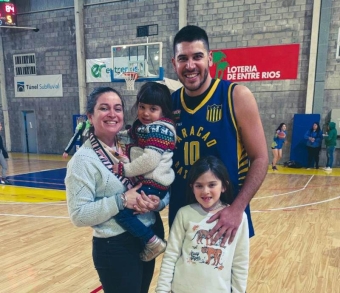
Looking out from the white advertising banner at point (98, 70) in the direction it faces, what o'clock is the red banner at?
The red banner is roughly at 10 o'clock from the white advertising banner.

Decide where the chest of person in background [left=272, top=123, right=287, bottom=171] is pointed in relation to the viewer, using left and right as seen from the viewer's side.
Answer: facing the viewer and to the right of the viewer

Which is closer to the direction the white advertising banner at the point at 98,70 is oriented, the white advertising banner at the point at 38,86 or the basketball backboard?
the basketball backboard

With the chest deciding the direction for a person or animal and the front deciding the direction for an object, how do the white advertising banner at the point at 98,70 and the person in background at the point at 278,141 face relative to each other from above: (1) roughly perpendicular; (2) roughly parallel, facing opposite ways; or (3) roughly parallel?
roughly parallel

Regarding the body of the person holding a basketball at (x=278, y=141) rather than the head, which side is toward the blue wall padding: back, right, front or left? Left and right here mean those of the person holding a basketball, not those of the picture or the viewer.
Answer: left

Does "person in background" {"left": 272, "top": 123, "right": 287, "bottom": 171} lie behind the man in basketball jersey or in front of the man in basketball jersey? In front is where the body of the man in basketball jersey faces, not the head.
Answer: behind

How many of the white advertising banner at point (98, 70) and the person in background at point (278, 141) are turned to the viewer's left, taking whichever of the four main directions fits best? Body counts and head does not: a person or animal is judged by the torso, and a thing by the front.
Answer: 0

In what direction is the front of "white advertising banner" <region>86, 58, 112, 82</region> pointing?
toward the camera

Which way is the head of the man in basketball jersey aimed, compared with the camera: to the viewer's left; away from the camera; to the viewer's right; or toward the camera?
toward the camera

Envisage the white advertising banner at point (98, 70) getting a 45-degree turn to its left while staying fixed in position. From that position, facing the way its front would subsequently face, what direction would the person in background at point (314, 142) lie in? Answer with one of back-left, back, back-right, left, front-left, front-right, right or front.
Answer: front

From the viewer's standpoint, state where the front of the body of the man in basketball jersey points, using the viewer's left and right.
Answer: facing the viewer and to the left of the viewer

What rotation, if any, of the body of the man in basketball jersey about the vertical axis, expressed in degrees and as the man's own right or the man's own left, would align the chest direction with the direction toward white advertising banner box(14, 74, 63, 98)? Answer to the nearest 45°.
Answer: approximately 90° to the man's own right

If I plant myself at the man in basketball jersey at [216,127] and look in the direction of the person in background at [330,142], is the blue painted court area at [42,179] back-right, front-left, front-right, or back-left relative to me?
front-left

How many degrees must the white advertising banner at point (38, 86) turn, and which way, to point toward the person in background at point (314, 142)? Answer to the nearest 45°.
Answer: approximately 45° to its left
